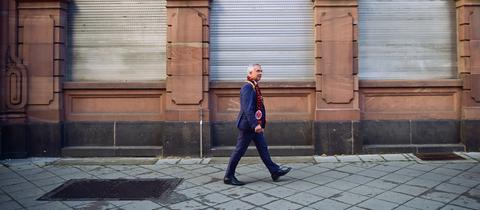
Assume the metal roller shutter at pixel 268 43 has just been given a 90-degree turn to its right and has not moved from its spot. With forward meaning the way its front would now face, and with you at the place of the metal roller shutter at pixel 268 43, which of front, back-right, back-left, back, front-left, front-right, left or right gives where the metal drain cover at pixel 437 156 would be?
back

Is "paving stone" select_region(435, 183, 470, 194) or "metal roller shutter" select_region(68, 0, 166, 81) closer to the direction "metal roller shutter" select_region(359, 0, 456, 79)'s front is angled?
the paving stone

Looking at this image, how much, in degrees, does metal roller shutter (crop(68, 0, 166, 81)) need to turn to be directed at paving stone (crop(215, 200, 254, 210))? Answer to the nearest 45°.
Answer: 0° — it already faces it

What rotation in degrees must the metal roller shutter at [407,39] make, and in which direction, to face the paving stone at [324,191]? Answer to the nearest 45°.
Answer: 0° — it already faces it

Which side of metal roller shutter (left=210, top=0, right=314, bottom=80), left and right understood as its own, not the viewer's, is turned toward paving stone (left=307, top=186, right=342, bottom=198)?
front

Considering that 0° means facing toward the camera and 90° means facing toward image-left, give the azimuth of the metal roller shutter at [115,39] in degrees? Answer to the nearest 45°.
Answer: approximately 0°
